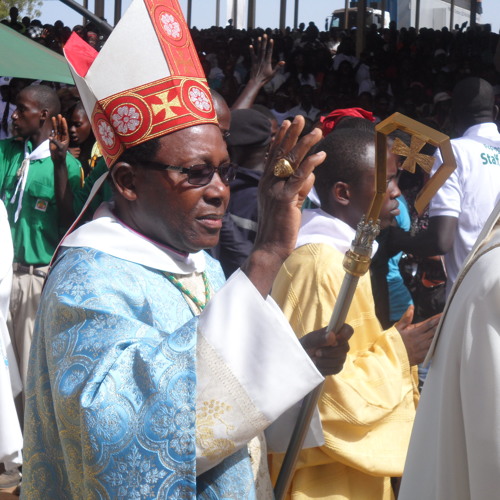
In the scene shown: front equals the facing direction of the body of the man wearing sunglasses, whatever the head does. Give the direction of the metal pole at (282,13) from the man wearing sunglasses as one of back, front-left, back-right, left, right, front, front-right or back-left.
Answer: back-left

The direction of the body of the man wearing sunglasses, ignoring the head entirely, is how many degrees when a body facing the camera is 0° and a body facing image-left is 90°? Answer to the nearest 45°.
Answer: approximately 315°

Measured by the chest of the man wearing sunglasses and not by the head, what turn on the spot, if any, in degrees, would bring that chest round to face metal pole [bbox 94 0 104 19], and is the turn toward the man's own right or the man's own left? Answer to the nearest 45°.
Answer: approximately 135° to the man's own left

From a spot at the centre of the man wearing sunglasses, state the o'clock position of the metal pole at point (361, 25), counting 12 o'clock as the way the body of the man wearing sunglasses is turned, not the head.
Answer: The metal pole is roughly at 8 o'clock from the man wearing sunglasses.

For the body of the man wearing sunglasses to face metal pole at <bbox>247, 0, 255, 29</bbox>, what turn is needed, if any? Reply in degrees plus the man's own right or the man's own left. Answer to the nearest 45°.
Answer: approximately 135° to the man's own left

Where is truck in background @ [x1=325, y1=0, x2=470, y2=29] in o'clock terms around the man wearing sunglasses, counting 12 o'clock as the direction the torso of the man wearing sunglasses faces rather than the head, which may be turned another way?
The truck in background is roughly at 8 o'clock from the man wearing sunglasses.

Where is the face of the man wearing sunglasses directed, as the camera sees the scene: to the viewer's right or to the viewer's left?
to the viewer's right
